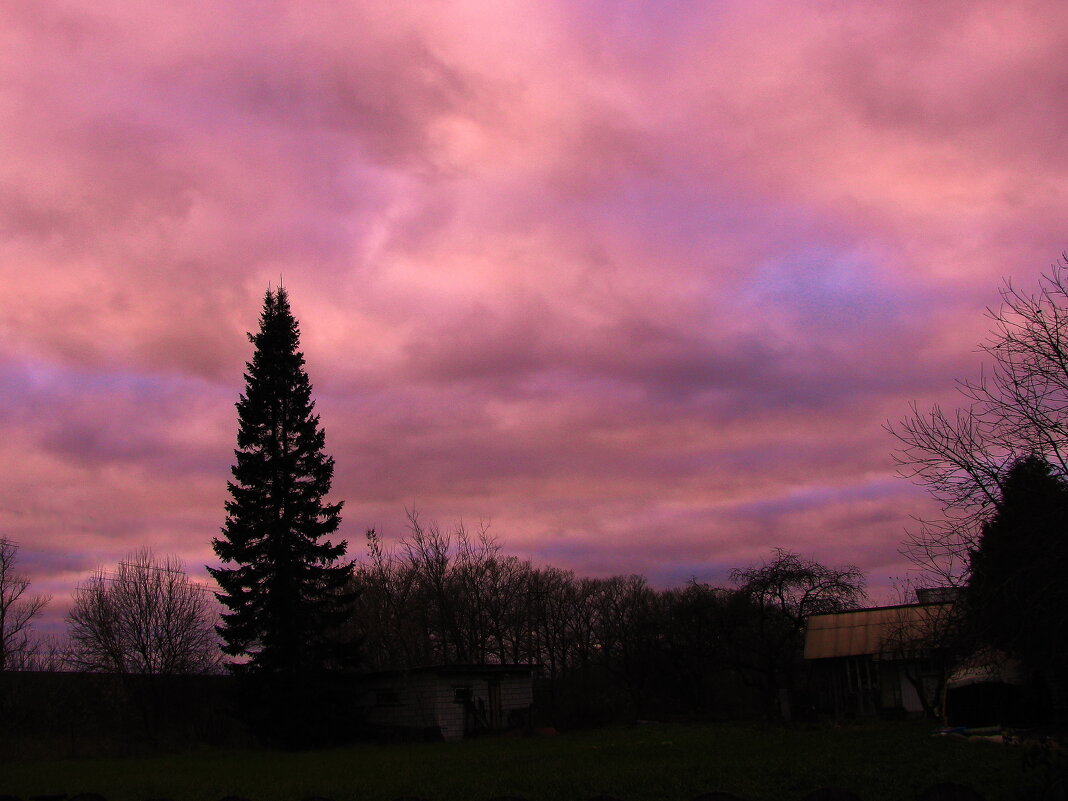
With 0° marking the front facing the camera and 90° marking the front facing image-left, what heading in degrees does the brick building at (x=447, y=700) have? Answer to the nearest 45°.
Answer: approximately 315°

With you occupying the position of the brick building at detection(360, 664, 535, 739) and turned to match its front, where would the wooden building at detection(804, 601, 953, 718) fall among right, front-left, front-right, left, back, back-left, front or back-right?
front-left
